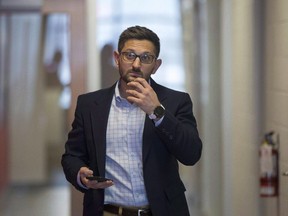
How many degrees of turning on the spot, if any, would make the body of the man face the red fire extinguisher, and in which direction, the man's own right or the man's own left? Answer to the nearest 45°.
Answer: approximately 135° to the man's own left

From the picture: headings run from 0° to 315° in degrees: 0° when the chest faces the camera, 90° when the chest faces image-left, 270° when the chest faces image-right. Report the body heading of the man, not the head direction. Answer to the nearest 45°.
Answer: approximately 0°
